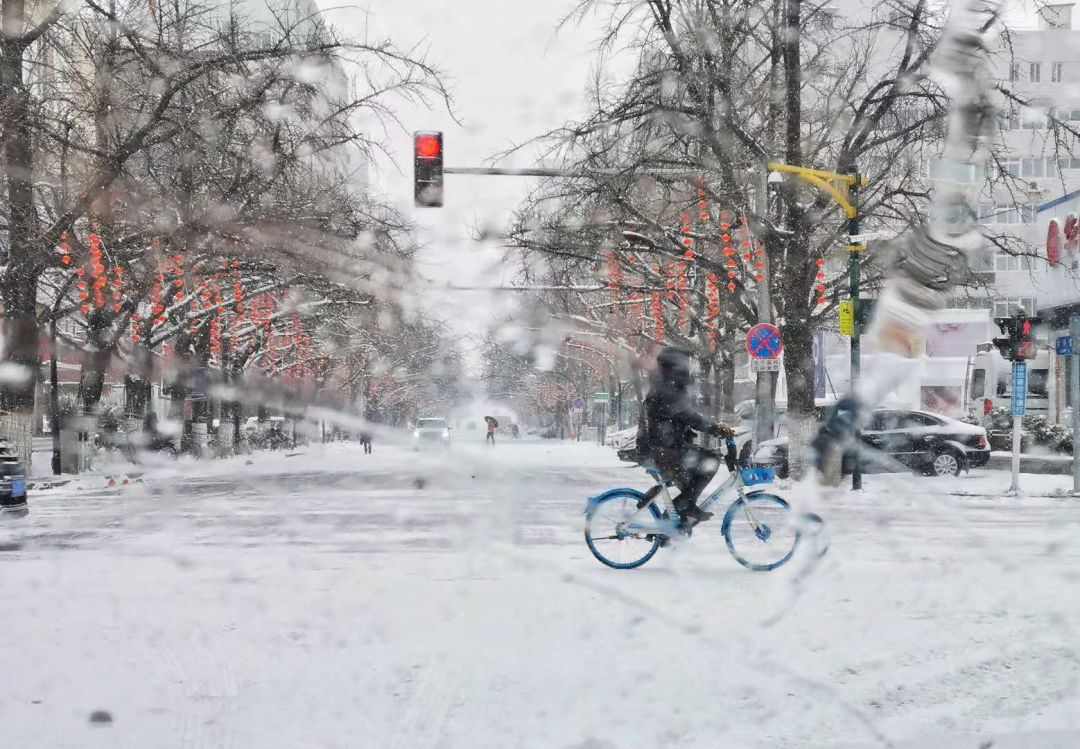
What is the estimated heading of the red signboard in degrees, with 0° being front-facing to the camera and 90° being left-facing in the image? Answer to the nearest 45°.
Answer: approximately 45°

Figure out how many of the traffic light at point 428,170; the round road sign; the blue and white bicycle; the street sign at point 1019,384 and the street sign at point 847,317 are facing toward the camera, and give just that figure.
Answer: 4

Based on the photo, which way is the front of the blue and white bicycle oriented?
to the viewer's right

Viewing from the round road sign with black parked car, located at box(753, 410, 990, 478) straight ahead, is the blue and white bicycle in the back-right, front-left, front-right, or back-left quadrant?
back-right

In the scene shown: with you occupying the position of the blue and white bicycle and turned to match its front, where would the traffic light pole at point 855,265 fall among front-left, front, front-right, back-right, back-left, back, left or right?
left

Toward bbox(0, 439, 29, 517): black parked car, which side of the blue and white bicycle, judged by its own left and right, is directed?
back

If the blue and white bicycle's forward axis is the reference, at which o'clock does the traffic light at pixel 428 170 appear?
The traffic light is roughly at 8 o'clock from the blue and white bicycle.

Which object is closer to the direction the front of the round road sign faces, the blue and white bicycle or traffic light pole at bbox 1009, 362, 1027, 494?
the blue and white bicycle
